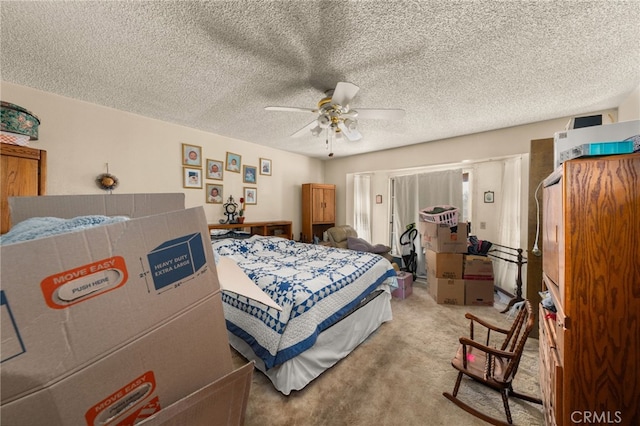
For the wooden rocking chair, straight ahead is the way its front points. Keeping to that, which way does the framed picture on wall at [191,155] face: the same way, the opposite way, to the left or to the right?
the opposite way

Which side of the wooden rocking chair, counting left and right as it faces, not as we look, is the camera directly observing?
left

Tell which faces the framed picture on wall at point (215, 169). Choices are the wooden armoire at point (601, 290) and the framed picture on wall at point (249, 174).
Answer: the wooden armoire

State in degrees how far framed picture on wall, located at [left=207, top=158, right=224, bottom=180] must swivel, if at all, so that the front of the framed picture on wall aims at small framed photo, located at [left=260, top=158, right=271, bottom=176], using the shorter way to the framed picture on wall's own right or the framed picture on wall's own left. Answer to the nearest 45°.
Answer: approximately 90° to the framed picture on wall's own left

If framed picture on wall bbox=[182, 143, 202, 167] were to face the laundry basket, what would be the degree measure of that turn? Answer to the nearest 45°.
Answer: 0° — it already faces it

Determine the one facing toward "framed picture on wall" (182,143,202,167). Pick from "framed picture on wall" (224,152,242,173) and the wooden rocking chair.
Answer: the wooden rocking chair

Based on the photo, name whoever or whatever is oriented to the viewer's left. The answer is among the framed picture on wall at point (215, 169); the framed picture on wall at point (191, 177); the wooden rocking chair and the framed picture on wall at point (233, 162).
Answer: the wooden rocking chair
